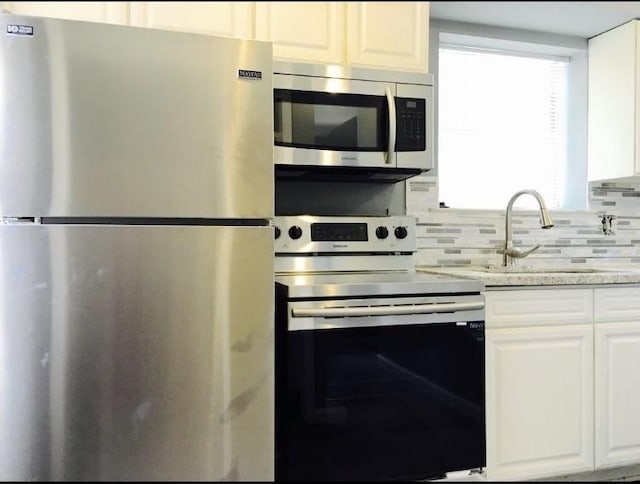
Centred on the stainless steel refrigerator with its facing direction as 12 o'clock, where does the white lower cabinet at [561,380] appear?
The white lower cabinet is roughly at 9 o'clock from the stainless steel refrigerator.

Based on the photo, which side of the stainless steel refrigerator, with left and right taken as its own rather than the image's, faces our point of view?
front

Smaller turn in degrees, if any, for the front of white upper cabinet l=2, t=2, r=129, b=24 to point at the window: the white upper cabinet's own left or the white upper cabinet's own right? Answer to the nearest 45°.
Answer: approximately 90° to the white upper cabinet's own left

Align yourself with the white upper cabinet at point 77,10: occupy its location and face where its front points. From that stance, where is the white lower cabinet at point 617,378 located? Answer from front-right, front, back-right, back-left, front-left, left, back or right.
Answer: left

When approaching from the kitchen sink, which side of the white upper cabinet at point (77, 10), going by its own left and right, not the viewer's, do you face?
left

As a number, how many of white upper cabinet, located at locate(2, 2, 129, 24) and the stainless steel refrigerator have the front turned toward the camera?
2

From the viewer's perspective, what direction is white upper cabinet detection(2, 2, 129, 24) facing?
toward the camera

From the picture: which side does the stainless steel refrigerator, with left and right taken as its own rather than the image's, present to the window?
left

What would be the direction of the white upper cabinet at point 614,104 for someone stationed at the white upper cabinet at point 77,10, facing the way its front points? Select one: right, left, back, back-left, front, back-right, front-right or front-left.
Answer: left

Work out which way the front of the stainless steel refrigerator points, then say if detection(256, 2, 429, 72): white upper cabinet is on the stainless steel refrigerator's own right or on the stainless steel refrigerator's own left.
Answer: on the stainless steel refrigerator's own left

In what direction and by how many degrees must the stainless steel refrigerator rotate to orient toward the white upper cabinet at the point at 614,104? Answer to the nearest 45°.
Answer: approximately 90° to its left
